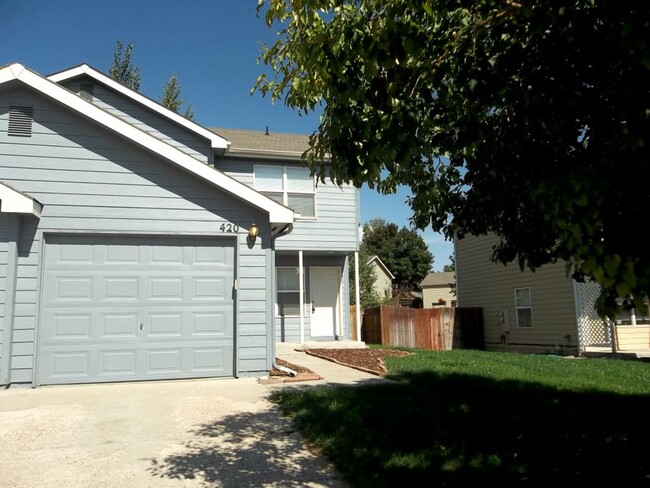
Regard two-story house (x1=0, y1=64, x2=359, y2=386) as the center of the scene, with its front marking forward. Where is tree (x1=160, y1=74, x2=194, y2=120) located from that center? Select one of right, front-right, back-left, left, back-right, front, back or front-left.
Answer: back

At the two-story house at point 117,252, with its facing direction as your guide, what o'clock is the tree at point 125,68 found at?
The tree is roughly at 6 o'clock from the two-story house.

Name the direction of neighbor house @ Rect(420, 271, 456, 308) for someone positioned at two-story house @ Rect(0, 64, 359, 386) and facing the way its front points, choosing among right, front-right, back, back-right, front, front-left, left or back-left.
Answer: back-left

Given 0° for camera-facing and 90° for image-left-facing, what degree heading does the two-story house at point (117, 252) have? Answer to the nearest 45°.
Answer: approximately 0°

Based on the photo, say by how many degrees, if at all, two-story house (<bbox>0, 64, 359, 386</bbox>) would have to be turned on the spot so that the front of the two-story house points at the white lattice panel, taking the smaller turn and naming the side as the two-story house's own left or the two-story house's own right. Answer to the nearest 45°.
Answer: approximately 90° to the two-story house's own left

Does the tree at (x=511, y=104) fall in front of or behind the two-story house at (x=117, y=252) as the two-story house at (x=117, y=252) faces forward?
in front

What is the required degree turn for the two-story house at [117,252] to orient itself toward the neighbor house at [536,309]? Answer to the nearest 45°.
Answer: approximately 135° to its left

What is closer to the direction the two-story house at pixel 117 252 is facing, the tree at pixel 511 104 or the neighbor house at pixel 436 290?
the tree

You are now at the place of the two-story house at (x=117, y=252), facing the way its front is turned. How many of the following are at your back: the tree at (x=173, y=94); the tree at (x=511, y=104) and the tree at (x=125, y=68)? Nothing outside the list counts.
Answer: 2
